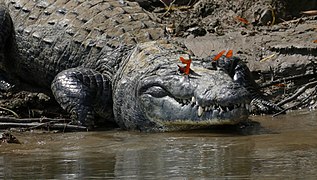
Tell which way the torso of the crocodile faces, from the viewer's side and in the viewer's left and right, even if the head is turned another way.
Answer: facing the viewer and to the right of the viewer
